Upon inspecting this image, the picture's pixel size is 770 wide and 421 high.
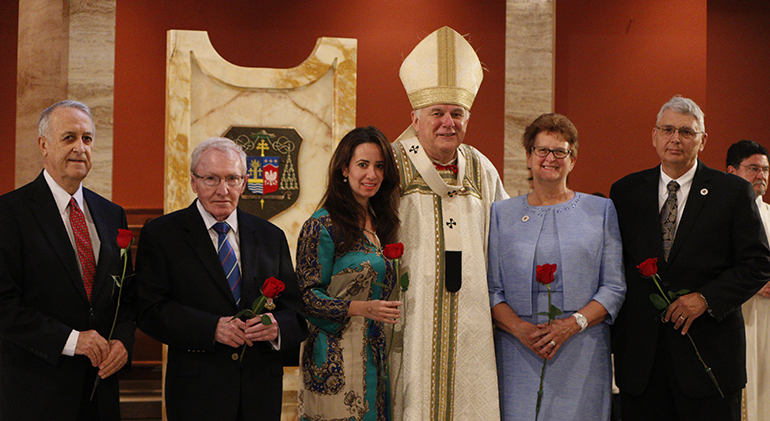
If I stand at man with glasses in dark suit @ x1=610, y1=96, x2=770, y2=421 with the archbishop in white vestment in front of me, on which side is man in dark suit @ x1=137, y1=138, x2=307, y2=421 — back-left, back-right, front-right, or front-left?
front-left

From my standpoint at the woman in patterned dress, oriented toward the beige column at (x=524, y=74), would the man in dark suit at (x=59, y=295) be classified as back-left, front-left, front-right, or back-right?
back-left

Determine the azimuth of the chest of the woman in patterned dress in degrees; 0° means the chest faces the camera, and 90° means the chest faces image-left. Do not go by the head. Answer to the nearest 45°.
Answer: approximately 315°

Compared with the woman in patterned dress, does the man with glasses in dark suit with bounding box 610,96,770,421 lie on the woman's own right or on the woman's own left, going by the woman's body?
on the woman's own left

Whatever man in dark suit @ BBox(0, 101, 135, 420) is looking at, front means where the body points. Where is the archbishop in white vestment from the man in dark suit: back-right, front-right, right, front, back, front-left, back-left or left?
front-left

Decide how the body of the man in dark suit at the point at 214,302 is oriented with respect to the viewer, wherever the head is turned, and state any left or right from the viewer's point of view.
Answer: facing the viewer

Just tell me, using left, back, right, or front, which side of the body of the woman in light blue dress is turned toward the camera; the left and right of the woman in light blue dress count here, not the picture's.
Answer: front

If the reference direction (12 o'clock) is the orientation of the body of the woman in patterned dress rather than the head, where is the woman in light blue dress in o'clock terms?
The woman in light blue dress is roughly at 10 o'clock from the woman in patterned dress.

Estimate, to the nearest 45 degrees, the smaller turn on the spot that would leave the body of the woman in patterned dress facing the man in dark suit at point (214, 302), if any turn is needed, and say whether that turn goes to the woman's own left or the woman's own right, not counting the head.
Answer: approximately 135° to the woman's own right

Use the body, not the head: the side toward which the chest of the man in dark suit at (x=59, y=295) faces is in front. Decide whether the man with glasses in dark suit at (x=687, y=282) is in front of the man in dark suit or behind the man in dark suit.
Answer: in front

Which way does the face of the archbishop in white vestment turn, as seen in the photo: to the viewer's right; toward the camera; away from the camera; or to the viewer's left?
toward the camera

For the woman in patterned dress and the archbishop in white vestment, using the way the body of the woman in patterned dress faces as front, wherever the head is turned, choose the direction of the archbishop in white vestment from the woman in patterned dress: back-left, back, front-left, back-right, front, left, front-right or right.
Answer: left

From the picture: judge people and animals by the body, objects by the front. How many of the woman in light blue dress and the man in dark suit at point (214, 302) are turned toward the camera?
2

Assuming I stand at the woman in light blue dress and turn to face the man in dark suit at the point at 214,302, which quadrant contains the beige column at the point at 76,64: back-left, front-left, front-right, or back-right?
front-right

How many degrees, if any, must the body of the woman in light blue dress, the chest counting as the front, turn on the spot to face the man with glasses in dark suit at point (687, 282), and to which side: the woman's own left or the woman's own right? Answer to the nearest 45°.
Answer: approximately 90° to the woman's own left

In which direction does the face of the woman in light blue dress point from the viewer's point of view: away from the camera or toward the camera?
toward the camera
